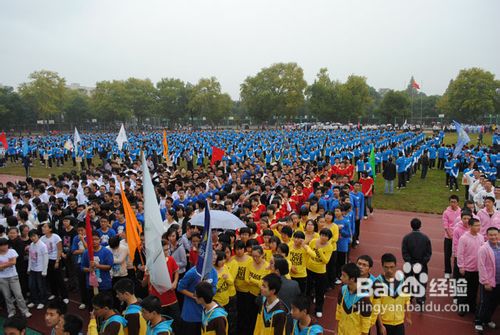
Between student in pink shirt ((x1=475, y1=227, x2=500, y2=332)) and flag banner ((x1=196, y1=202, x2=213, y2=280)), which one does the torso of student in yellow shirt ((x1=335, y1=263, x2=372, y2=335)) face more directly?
the flag banner

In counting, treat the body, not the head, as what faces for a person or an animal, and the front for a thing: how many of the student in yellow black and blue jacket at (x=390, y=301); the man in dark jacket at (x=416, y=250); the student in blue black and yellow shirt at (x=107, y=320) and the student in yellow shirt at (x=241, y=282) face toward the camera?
2

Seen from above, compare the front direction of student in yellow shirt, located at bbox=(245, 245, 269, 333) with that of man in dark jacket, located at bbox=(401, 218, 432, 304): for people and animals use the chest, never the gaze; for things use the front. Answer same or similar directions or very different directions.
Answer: very different directions
